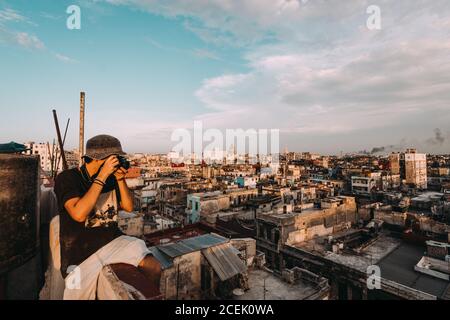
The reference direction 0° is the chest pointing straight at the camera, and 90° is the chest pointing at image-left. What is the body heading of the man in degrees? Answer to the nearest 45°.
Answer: approximately 315°
